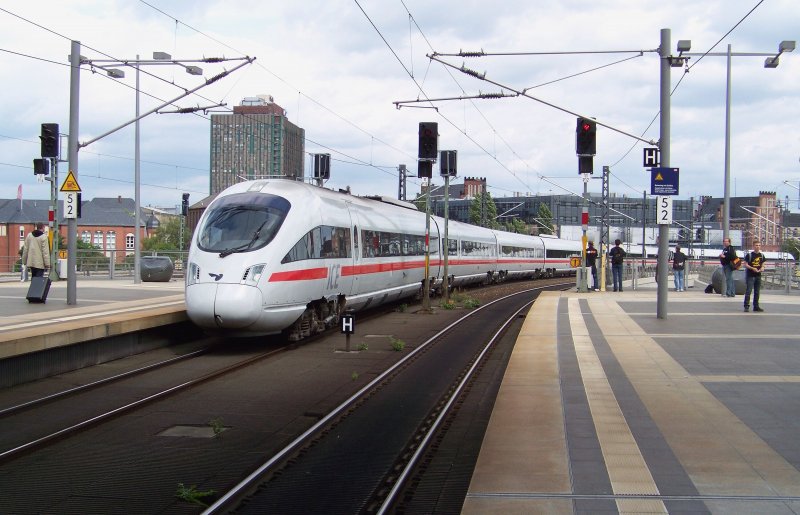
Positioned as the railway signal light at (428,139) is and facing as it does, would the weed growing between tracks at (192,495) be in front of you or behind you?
in front

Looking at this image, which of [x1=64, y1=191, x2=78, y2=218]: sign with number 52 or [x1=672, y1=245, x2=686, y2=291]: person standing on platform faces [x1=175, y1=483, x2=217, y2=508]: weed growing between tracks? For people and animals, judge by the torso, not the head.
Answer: the sign with number 52

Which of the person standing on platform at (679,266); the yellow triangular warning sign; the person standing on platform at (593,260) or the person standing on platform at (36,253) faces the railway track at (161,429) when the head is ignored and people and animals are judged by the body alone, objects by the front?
the yellow triangular warning sign

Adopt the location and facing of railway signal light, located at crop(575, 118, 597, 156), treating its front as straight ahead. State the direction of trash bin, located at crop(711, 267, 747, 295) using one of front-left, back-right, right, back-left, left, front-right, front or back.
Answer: back-left

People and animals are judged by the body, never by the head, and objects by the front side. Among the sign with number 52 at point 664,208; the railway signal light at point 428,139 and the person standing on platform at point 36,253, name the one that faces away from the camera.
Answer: the person standing on platform

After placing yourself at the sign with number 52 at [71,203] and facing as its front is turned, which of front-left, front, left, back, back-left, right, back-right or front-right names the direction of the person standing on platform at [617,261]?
left

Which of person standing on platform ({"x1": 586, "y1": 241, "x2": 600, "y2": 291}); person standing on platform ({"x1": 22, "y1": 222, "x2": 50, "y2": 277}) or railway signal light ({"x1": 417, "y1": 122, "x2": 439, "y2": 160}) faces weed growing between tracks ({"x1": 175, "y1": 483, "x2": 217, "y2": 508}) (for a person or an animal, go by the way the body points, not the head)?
the railway signal light

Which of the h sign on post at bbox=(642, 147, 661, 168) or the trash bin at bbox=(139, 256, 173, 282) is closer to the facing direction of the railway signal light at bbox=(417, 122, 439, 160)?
the h sign on post

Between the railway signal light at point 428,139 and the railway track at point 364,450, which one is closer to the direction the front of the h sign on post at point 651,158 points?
the railway track
